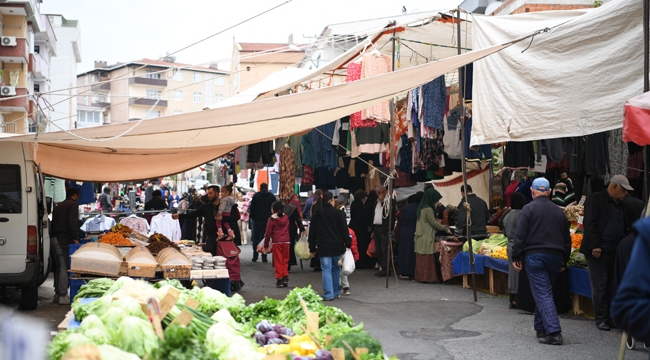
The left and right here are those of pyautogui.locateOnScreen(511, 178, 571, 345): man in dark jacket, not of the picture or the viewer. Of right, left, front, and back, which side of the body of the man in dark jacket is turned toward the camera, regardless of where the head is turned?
back

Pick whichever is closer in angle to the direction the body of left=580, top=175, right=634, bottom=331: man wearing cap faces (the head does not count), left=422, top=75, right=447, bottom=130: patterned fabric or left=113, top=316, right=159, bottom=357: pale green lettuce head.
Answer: the pale green lettuce head

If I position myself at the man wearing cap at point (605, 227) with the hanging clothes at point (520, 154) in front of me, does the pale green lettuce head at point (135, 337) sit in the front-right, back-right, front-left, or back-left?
back-left

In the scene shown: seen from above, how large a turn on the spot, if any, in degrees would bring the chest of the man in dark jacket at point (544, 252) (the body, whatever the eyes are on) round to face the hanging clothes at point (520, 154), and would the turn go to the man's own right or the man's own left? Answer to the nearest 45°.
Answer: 0° — they already face it

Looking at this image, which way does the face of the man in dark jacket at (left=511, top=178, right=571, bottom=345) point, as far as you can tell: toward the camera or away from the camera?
away from the camera
